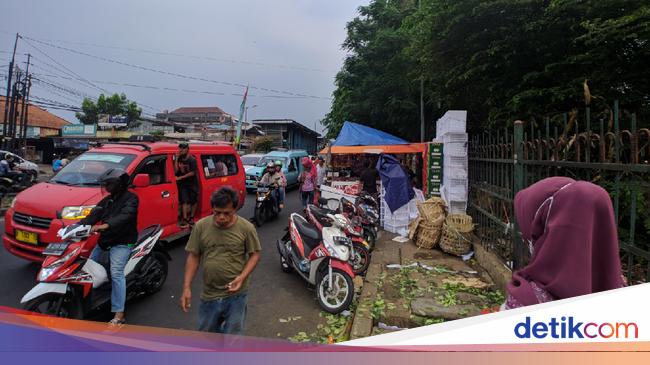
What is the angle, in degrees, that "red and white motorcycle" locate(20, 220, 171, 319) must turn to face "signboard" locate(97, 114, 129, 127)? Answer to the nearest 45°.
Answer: approximately 135° to its right

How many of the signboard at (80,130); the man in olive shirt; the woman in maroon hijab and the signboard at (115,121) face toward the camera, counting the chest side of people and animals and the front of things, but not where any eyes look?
3

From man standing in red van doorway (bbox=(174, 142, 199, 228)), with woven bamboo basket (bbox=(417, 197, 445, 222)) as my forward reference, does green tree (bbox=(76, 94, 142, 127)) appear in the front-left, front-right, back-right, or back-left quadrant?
back-left

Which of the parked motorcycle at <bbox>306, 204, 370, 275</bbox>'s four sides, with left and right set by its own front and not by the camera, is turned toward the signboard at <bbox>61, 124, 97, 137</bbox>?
back

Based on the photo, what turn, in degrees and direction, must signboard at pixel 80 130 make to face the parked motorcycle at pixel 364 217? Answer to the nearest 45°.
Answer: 0° — it already faces it

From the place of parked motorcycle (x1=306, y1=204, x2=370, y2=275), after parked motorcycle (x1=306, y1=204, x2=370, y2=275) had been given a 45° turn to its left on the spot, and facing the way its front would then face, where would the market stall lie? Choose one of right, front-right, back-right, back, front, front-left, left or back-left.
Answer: left

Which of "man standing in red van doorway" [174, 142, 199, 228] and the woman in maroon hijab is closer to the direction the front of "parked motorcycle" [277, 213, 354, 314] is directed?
the woman in maroon hijab

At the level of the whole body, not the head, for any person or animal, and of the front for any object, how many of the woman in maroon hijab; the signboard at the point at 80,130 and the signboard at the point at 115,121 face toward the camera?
2

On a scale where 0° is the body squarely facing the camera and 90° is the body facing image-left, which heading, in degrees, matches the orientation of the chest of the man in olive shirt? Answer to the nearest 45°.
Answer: approximately 0°

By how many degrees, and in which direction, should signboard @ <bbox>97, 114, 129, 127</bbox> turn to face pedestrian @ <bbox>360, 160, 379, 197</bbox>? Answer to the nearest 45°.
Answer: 0° — it already faces them
